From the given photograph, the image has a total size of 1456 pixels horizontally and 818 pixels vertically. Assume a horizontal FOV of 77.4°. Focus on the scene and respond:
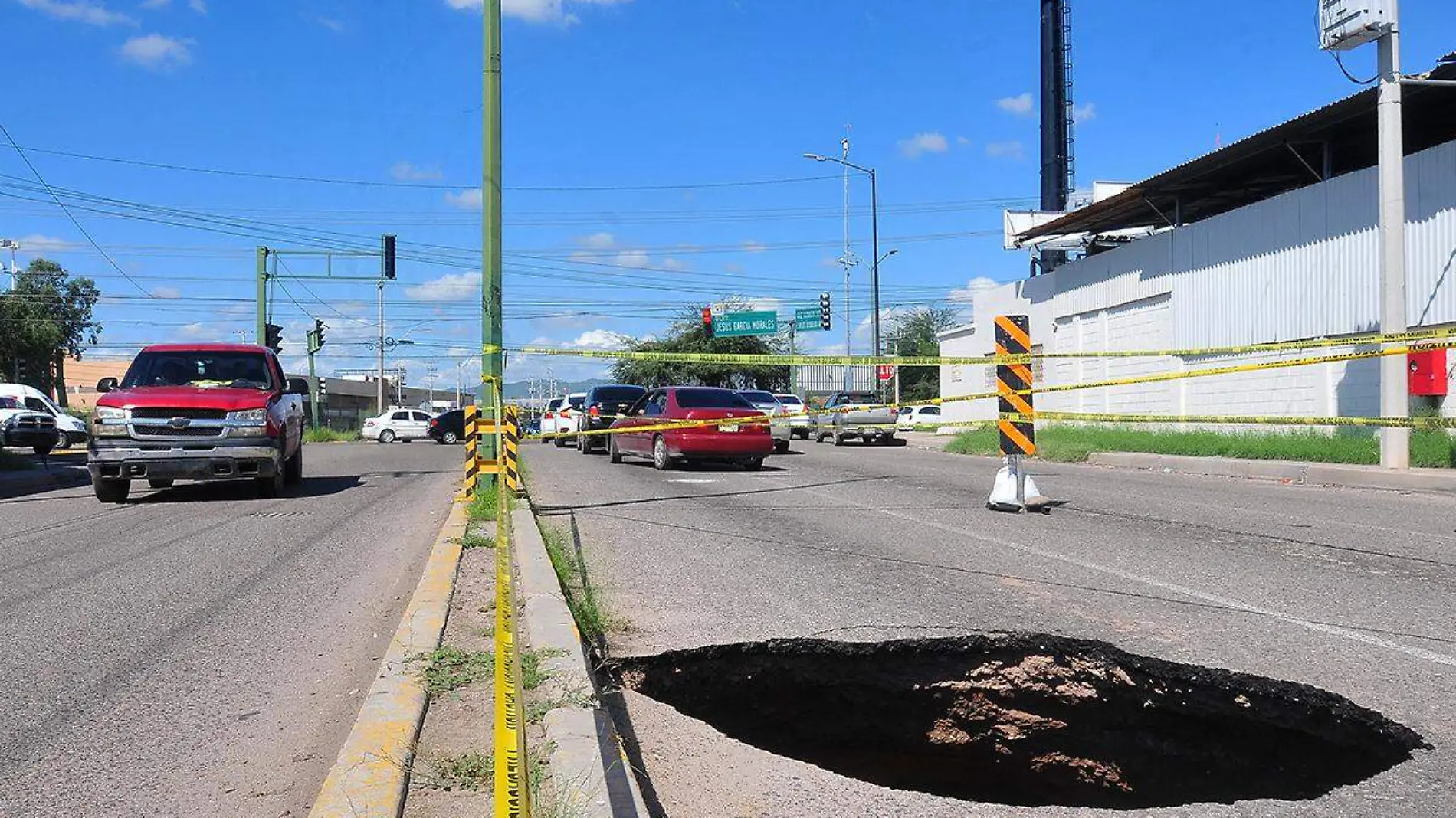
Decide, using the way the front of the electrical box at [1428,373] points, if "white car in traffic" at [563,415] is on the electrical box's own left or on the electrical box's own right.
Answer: on the electrical box's own right

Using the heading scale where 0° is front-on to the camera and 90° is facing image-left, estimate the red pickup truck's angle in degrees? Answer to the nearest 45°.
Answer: approximately 0°

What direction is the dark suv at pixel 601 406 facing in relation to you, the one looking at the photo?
facing away from the viewer and to the left of the viewer

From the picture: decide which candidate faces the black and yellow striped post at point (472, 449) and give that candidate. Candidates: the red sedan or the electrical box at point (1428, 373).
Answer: the electrical box

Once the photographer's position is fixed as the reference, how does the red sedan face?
facing away from the viewer and to the left of the viewer

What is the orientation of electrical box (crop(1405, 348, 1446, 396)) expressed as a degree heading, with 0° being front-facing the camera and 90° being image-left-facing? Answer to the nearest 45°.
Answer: approximately 45°

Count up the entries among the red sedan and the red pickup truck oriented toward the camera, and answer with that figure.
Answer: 1

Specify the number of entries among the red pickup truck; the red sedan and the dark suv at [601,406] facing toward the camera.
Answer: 1

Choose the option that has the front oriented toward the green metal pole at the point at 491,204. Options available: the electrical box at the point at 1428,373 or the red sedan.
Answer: the electrical box

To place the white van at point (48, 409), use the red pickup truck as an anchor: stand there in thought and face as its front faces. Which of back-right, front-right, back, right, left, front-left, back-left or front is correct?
back

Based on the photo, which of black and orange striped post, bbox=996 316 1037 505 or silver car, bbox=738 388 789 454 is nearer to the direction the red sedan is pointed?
the silver car

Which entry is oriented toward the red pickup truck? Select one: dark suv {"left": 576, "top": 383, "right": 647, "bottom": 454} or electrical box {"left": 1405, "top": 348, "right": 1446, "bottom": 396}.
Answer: the electrical box
